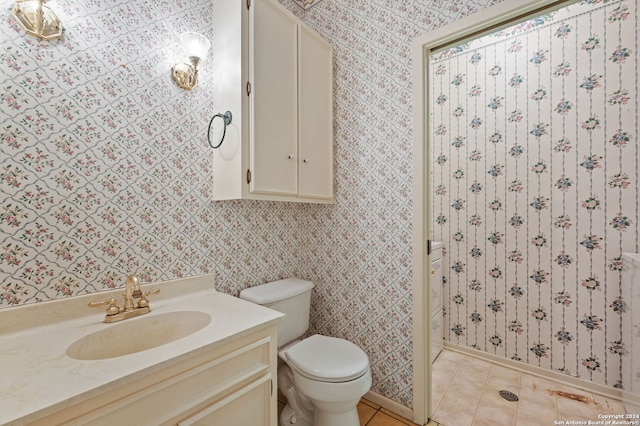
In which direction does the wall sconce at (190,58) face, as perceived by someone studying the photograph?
facing the viewer and to the right of the viewer

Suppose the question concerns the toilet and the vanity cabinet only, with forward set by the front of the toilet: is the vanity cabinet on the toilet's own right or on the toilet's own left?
on the toilet's own right

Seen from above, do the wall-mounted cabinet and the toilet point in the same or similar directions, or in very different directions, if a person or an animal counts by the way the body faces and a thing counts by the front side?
same or similar directions

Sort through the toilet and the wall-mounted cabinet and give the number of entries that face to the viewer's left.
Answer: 0

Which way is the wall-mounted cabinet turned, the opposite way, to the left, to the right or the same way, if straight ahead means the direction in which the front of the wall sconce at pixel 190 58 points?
the same way

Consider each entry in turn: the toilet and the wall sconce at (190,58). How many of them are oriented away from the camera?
0

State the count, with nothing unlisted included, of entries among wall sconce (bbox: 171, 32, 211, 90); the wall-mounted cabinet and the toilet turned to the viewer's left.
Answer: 0

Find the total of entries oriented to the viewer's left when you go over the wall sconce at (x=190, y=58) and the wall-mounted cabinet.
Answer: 0

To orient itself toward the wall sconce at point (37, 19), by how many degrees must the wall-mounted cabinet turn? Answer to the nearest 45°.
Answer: approximately 90° to its right
